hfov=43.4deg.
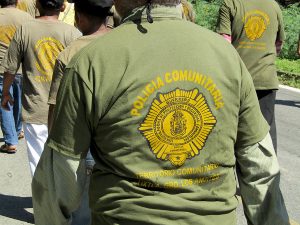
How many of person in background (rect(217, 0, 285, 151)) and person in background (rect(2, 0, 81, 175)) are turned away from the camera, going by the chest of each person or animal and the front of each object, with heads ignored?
2

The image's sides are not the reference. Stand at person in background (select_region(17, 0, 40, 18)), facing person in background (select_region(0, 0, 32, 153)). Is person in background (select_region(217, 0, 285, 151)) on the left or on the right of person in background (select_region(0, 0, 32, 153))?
left

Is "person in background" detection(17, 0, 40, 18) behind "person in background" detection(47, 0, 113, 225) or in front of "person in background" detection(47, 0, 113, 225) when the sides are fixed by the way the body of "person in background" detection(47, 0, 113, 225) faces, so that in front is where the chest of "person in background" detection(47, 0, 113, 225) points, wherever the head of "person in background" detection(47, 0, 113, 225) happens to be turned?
in front

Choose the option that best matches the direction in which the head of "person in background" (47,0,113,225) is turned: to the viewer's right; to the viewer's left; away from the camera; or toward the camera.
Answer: away from the camera

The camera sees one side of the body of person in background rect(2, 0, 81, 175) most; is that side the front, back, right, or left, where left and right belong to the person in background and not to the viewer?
back

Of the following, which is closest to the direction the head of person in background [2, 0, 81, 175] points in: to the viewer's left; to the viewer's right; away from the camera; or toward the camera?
away from the camera

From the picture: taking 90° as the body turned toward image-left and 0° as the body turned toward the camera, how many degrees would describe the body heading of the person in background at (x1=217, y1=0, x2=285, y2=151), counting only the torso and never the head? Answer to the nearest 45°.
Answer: approximately 180°

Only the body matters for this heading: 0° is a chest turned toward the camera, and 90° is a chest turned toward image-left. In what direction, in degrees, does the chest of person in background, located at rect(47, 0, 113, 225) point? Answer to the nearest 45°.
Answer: approximately 135°

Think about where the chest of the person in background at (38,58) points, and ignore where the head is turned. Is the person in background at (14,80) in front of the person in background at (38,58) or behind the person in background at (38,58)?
in front

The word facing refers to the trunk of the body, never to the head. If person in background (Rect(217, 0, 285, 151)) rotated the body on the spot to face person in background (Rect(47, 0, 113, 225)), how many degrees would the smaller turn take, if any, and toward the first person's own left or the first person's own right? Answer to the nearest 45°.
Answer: approximately 135° to the first person's own left
